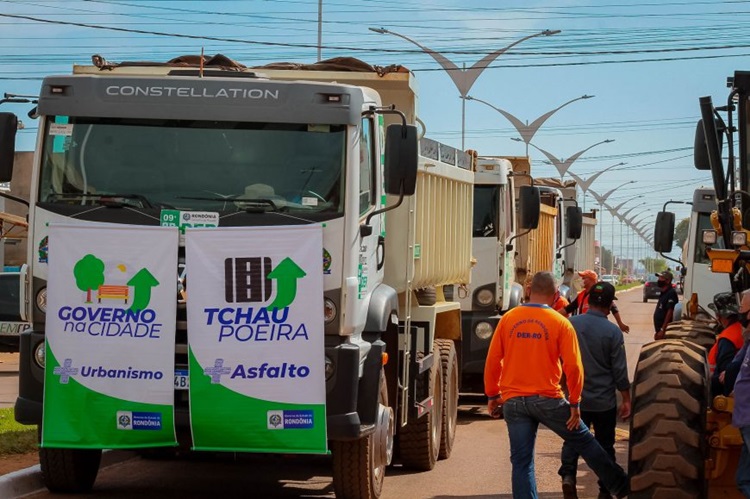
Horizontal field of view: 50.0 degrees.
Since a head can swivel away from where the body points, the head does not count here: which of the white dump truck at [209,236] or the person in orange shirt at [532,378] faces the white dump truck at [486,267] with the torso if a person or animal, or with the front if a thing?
the person in orange shirt

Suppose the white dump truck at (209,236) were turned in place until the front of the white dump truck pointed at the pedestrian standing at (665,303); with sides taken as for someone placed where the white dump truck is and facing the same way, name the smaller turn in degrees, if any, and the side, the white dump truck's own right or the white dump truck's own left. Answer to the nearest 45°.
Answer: approximately 135° to the white dump truck's own left

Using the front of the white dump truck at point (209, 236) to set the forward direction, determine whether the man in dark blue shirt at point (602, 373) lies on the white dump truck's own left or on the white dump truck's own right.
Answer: on the white dump truck's own left

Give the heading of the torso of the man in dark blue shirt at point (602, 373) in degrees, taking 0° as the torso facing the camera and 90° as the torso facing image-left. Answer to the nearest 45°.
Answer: approximately 180°

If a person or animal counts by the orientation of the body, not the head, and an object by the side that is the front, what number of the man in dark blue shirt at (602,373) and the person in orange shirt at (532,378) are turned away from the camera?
2

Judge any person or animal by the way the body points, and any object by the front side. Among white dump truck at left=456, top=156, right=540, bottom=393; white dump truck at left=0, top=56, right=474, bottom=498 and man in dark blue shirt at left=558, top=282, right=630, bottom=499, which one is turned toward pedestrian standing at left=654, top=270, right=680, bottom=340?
the man in dark blue shirt

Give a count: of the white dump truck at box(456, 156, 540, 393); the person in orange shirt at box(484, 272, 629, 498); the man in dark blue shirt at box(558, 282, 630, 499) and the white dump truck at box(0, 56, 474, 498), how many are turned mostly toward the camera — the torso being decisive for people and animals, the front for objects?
2

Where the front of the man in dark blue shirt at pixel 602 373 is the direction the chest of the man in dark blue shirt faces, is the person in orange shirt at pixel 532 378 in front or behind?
behind

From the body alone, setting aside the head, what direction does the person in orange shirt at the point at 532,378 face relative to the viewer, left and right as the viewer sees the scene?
facing away from the viewer

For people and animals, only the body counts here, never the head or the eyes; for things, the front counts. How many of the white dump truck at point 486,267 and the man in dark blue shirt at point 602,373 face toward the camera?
1

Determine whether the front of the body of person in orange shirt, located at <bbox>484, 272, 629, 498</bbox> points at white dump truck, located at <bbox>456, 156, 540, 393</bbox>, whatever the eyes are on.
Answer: yes

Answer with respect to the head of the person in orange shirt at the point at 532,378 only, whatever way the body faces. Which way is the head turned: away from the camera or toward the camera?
away from the camera

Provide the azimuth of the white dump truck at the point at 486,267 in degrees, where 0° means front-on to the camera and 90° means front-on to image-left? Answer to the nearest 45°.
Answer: approximately 0°

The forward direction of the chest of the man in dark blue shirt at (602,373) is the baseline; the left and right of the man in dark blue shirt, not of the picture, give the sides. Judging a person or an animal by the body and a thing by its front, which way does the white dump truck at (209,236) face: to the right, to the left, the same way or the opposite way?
the opposite way
